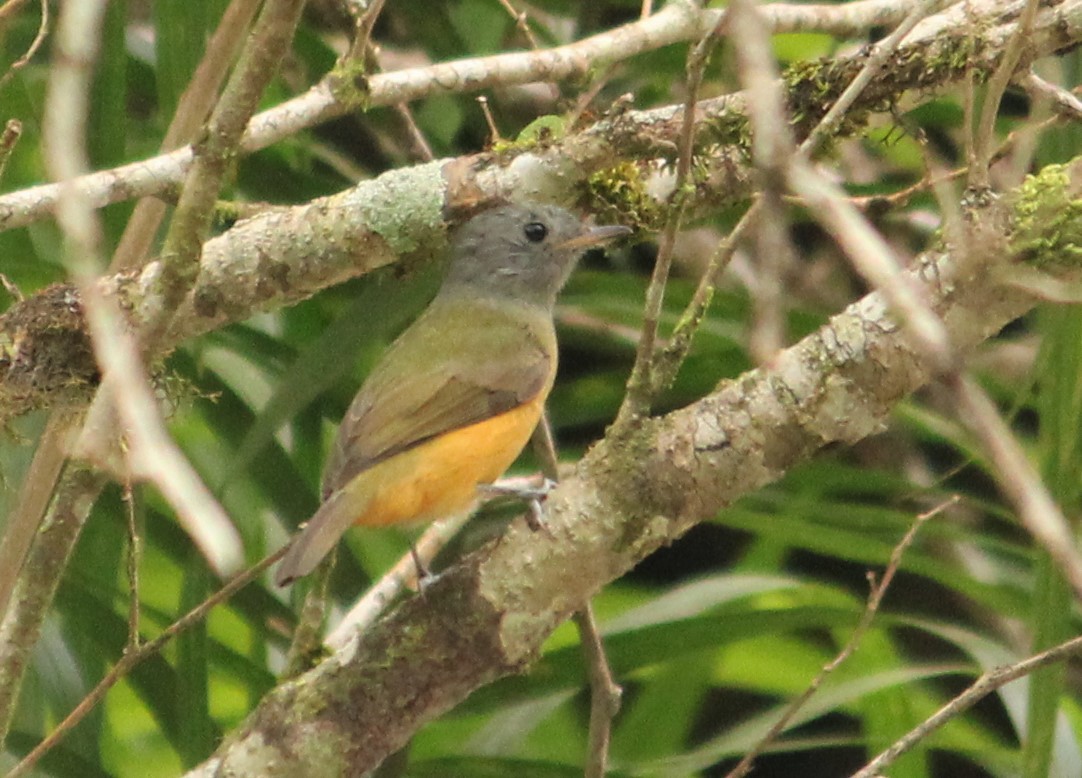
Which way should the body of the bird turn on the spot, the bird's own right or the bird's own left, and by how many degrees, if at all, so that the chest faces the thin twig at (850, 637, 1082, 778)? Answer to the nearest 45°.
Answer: approximately 45° to the bird's own right

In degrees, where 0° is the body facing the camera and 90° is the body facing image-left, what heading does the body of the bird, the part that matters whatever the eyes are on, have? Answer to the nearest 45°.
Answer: approximately 270°
